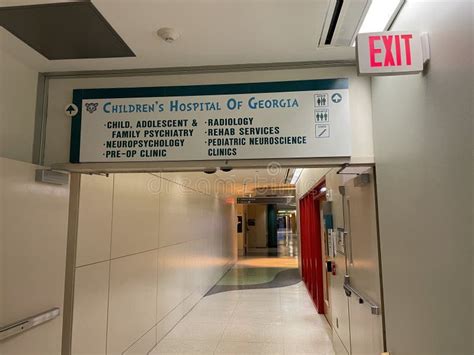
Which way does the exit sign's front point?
toward the camera

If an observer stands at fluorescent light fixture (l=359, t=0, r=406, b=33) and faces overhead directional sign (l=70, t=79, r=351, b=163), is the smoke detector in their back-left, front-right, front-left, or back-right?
front-left

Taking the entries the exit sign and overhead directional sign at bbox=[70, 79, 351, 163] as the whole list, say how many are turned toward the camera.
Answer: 2

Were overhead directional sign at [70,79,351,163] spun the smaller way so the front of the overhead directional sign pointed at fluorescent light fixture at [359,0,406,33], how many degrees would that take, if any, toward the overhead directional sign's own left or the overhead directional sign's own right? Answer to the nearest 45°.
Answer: approximately 45° to the overhead directional sign's own left

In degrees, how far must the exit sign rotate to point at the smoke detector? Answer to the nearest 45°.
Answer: approximately 90° to its right

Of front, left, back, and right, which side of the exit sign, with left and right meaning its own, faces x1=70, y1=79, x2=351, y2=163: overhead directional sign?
right
